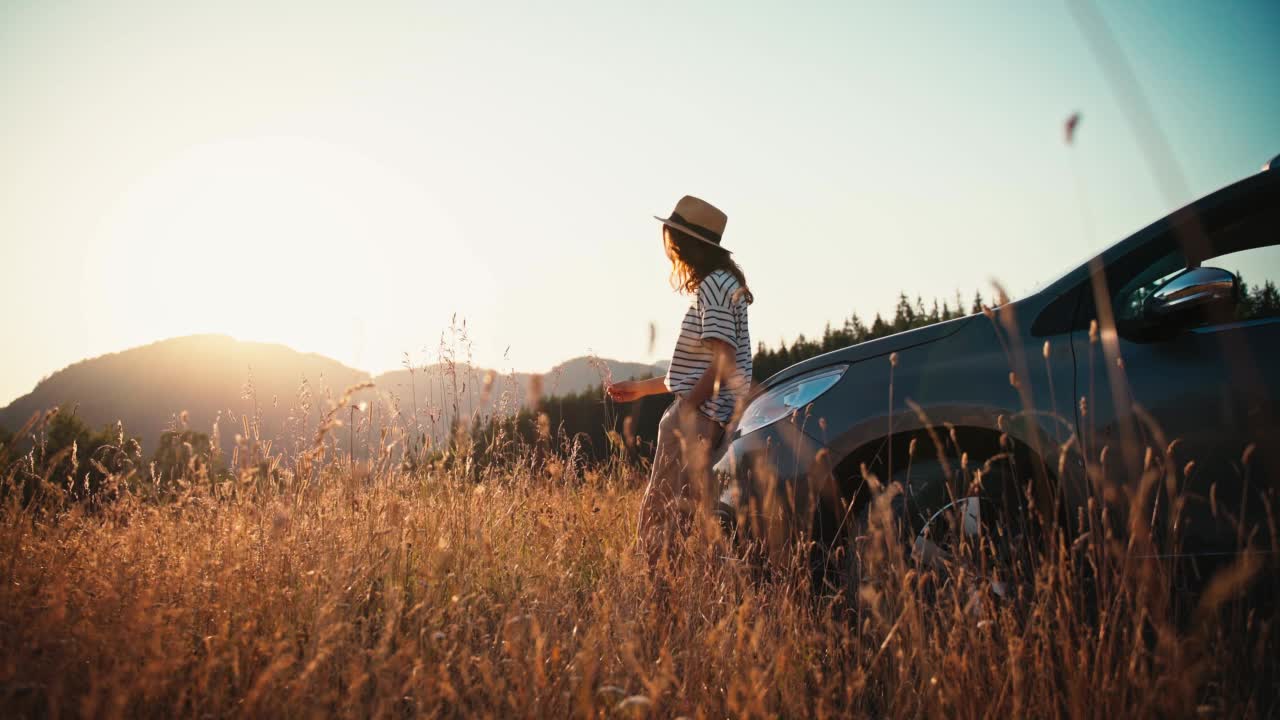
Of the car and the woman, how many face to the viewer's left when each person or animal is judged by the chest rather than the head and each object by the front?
2

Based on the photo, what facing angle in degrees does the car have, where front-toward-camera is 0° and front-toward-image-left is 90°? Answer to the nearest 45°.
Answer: approximately 90°

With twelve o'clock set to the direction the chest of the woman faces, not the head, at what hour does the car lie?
The car is roughly at 7 o'clock from the woman.

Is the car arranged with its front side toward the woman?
yes

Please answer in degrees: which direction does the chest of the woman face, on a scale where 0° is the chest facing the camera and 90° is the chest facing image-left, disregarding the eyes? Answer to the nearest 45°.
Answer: approximately 90°
